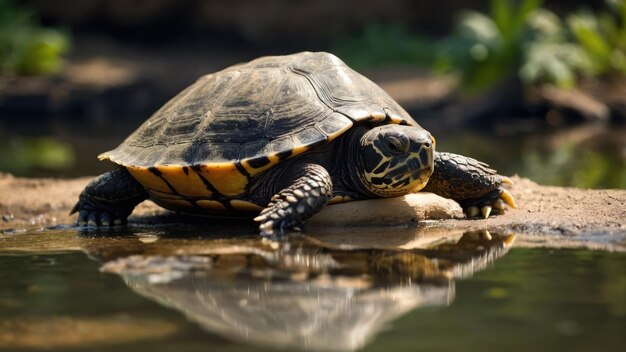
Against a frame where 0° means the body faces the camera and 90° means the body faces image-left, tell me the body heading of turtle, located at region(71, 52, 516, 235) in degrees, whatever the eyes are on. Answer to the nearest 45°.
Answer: approximately 315°
